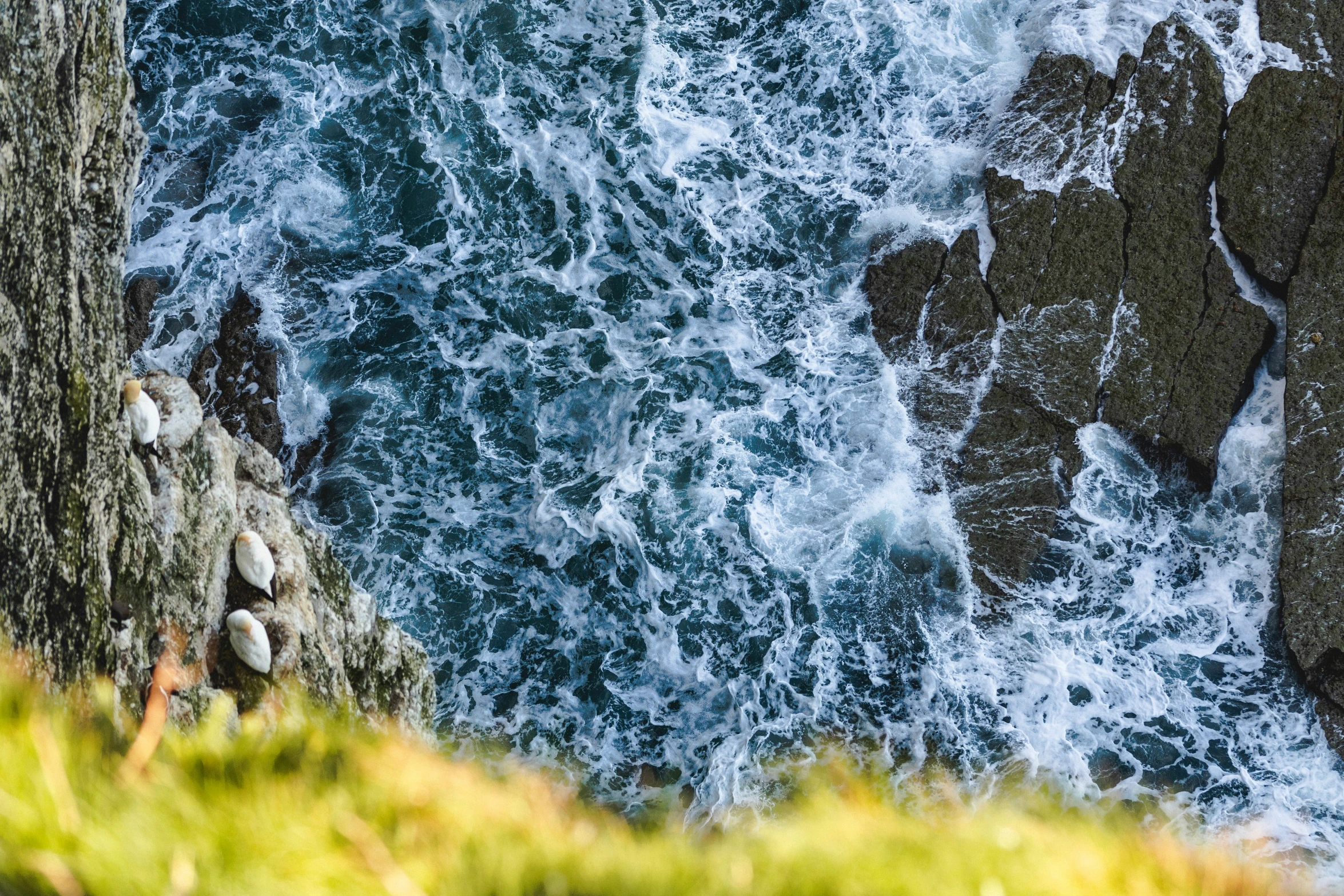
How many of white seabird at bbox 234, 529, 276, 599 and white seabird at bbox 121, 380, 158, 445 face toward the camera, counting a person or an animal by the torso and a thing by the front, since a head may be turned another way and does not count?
0

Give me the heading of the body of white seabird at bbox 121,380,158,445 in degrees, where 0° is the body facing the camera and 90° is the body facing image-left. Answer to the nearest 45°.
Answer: approximately 135°

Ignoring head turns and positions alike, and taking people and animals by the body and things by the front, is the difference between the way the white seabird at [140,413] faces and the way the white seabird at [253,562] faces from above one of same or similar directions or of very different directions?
same or similar directions

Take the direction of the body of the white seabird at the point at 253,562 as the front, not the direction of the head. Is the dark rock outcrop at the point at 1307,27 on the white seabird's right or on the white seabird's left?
on the white seabird's right

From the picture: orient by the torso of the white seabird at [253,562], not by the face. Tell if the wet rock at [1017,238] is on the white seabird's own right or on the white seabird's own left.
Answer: on the white seabird's own right

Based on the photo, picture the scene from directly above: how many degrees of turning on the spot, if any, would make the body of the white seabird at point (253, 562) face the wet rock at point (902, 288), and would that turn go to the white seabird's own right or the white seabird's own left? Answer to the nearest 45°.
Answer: approximately 90° to the white seabird's own right

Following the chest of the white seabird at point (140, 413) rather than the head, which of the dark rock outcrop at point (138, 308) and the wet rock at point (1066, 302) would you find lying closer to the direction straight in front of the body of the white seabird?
the dark rock outcrop

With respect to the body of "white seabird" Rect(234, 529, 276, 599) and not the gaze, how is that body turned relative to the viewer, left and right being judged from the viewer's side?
facing away from the viewer and to the left of the viewer
